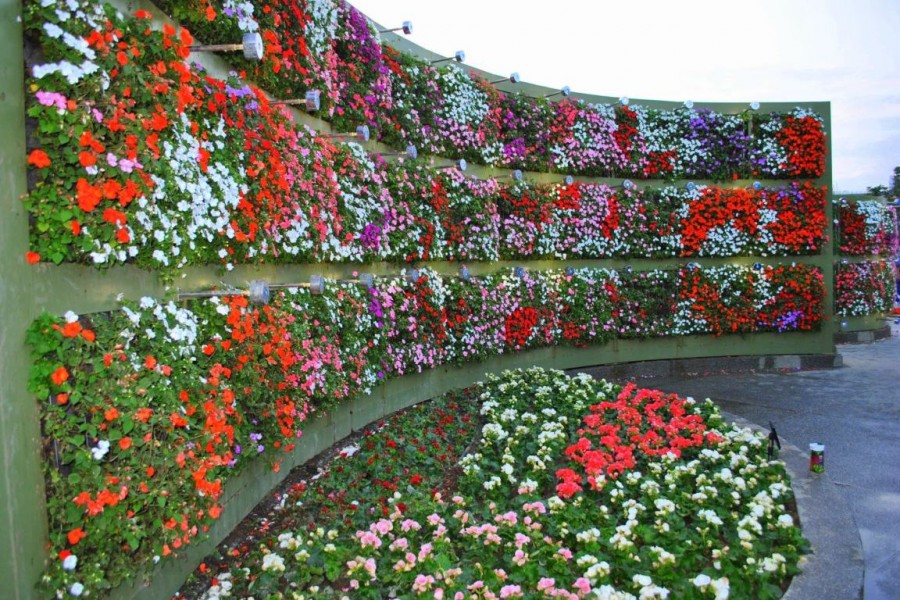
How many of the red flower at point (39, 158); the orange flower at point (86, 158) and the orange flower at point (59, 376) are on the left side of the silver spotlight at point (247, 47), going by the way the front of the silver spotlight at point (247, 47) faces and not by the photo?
0

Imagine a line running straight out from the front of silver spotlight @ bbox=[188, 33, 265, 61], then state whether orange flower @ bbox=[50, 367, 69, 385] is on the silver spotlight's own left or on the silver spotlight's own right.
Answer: on the silver spotlight's own right

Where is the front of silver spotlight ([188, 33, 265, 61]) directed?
to the viewer's right

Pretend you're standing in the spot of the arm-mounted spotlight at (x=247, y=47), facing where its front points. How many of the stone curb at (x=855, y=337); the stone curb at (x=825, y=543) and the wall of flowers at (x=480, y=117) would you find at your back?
0

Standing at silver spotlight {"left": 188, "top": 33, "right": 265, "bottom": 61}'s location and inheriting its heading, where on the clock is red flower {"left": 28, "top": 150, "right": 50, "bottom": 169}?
The red flower is roughly at 4 o'clock from the silver spotlight.
